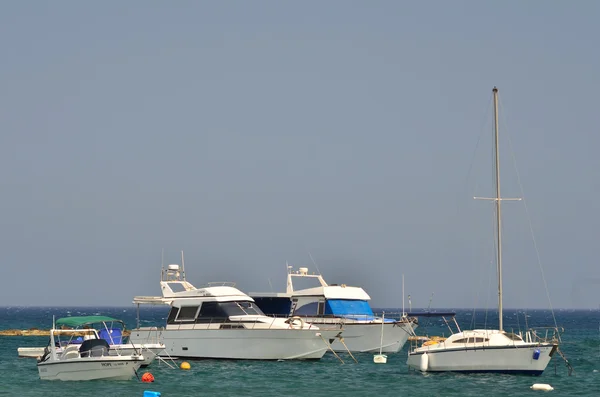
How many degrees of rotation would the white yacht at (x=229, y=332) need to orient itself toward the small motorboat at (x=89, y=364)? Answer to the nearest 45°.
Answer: approximately 135° to its right

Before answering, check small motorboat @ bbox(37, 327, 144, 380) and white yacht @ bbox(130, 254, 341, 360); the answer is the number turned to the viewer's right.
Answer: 2

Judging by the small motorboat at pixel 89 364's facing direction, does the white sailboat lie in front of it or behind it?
in front

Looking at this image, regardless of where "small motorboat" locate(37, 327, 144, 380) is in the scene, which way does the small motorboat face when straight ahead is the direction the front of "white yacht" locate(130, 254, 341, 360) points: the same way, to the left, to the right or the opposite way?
the same way

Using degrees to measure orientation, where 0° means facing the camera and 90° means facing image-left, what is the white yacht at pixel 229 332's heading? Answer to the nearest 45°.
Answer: approximately 270°

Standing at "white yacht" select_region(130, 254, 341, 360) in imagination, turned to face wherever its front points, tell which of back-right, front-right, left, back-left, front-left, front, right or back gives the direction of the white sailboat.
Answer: front-right

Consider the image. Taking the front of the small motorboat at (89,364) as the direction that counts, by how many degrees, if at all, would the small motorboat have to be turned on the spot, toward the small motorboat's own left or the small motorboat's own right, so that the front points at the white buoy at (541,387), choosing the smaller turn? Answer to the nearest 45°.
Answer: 0° — it already faces it

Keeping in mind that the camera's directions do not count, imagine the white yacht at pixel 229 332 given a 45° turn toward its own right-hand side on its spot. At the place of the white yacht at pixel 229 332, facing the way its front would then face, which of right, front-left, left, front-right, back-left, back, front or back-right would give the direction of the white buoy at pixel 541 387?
front

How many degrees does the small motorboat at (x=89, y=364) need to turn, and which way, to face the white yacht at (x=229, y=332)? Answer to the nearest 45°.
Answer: approximately 45° to its left

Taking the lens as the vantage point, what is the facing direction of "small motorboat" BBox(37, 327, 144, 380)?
facing to the right of the viewer
